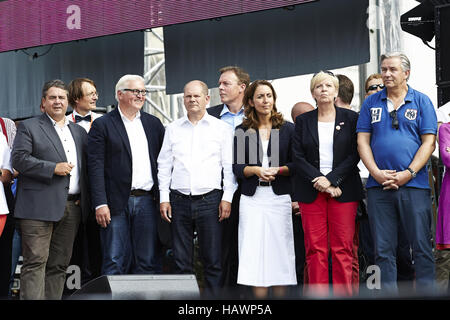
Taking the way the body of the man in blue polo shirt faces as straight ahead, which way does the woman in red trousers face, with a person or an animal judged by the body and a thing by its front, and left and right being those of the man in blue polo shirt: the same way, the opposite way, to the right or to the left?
the same way

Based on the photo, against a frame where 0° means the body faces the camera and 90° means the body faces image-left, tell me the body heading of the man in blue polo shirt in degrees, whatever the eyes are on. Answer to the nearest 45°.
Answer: approximately 0°

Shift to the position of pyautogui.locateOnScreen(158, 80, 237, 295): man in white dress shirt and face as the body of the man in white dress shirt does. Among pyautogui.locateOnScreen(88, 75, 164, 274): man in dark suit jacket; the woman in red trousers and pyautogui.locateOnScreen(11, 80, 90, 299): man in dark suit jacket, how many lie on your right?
2

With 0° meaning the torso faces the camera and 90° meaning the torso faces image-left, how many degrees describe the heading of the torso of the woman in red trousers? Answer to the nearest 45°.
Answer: approximately 0°

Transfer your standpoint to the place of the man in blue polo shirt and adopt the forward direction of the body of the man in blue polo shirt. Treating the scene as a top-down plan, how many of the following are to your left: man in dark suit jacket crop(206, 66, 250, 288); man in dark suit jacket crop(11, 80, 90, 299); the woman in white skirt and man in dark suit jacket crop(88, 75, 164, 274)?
0

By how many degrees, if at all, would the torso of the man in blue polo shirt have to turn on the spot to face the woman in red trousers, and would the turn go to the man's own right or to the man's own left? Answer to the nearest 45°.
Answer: approximately 90° to the man's own right

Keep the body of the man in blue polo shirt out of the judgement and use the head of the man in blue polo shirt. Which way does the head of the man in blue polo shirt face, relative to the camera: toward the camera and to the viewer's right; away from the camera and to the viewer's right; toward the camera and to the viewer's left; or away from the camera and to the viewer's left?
toward the camera and to the viewer's left

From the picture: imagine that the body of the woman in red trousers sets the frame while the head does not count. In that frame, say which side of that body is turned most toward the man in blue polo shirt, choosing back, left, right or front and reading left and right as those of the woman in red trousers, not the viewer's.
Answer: left

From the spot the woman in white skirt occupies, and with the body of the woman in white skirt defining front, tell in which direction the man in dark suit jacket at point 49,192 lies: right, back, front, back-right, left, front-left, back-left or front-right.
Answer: right

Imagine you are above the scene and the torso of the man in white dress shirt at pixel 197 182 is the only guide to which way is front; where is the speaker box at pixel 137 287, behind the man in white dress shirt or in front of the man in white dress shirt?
in front

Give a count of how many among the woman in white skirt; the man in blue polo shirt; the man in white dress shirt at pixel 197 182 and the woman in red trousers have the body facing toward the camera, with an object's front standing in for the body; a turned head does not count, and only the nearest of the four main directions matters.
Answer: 4

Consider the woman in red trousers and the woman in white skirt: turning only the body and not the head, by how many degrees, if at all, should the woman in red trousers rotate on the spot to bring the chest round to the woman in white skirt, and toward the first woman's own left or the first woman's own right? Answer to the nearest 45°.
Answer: approximately 90° to the first woman's own right

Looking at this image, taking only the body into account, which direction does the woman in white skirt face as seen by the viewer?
toward the camera

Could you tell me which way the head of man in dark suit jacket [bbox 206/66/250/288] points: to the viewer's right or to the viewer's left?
to the viewer's left

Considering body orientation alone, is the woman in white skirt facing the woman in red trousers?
no
